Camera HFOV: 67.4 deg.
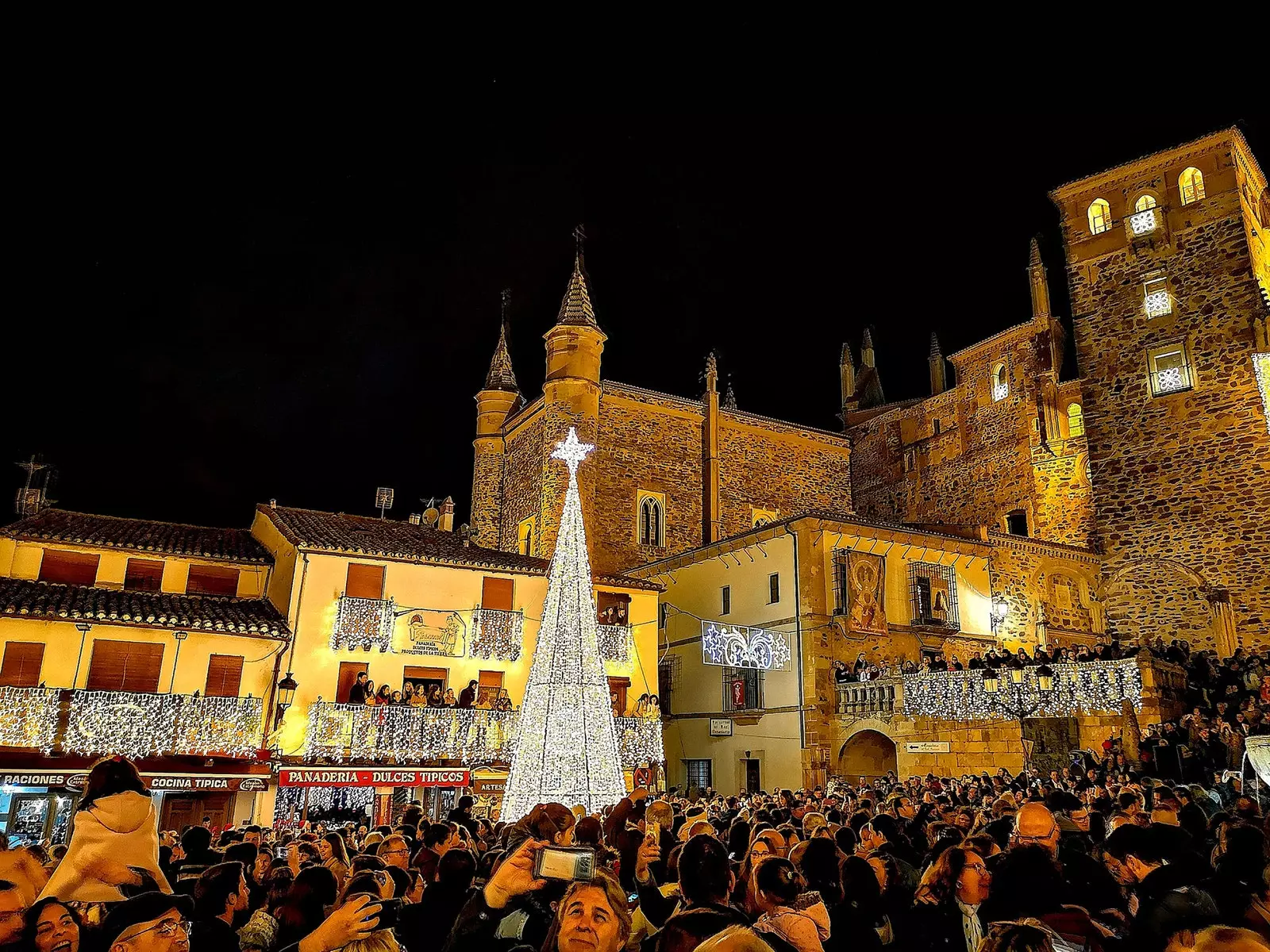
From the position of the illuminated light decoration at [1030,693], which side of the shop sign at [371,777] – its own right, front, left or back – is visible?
left

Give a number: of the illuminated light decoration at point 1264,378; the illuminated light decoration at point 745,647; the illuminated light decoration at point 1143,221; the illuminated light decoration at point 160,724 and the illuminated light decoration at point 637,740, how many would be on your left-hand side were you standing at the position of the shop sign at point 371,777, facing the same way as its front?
4

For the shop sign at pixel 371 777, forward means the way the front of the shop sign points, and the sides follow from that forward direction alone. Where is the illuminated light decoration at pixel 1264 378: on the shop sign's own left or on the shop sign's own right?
on the shop sign's own left

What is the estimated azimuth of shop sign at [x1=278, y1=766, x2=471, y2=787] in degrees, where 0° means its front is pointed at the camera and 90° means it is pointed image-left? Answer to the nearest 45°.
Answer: approximately 0°

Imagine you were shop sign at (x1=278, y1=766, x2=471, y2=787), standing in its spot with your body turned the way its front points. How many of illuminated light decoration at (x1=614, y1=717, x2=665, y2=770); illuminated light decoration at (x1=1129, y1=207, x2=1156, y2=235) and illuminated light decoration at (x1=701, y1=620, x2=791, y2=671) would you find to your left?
3

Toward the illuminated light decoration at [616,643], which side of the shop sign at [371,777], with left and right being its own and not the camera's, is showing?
left

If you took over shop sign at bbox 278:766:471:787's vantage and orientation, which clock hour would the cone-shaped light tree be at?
The cone-shaped light tree is roughly at 11 o'clock from the shop sign.

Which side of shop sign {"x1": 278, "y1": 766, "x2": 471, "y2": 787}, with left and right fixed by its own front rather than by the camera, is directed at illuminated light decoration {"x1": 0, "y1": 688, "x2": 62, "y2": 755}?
right

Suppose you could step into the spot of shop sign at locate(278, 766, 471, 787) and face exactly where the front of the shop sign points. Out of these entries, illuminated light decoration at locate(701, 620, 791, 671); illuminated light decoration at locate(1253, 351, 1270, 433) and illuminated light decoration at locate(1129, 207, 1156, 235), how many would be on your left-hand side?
3
